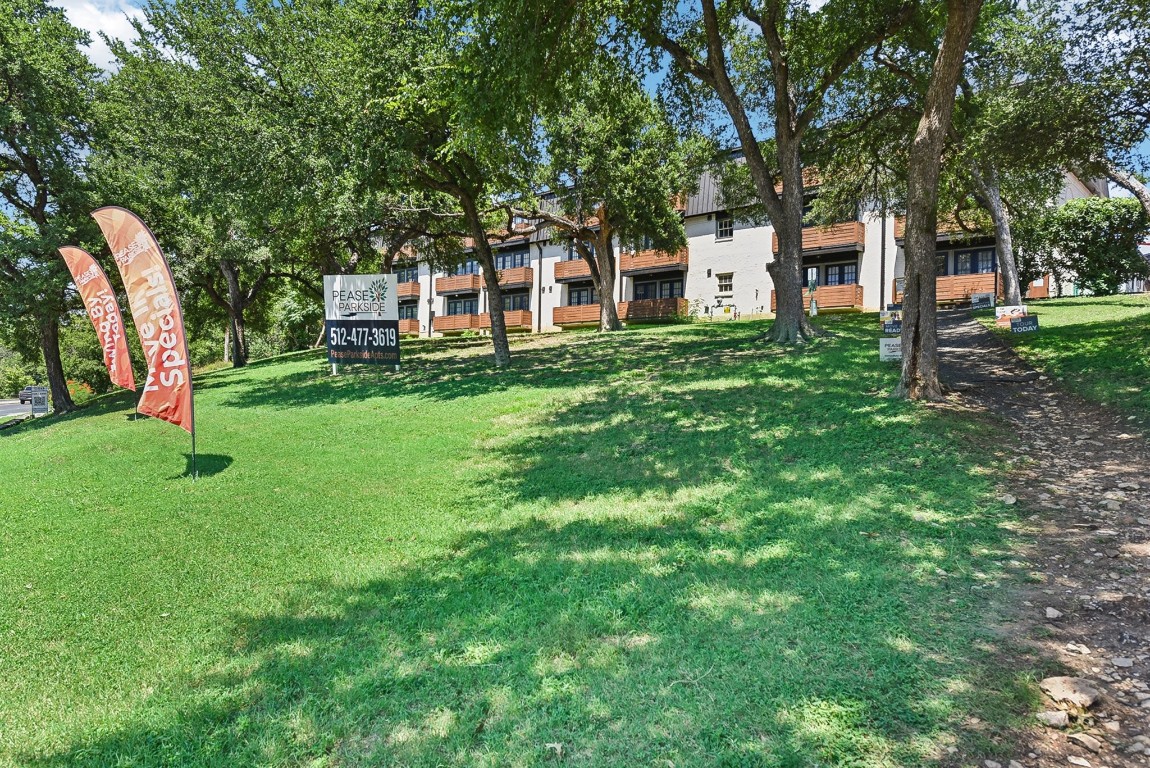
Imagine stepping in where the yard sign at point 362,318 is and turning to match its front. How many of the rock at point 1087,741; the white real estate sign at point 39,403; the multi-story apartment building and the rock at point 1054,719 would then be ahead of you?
2

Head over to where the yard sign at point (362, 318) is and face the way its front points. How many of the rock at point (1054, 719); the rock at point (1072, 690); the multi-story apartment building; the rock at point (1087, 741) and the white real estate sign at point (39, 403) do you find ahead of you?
3

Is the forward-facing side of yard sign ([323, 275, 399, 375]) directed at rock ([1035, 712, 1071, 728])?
yes

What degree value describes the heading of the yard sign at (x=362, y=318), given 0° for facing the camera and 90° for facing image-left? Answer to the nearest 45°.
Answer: approximately 0°

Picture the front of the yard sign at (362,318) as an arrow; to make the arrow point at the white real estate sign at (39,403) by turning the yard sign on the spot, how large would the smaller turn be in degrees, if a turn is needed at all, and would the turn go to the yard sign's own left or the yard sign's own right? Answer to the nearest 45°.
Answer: approximately 135° to the yard sign's own right

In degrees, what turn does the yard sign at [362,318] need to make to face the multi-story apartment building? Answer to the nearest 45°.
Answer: approximately 135° to its left

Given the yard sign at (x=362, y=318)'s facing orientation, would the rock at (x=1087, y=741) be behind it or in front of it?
in front

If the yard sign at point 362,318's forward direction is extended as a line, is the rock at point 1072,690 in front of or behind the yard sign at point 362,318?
in front

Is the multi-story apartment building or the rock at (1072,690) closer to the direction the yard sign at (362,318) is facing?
the rock

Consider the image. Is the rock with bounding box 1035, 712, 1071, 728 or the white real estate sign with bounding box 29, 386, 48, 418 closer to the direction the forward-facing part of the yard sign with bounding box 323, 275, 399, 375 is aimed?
the rock

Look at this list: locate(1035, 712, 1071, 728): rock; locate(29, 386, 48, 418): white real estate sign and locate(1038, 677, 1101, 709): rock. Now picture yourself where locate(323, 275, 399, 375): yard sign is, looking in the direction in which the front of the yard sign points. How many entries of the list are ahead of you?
2

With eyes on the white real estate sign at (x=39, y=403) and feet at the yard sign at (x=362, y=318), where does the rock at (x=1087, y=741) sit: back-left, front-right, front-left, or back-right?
back-left
